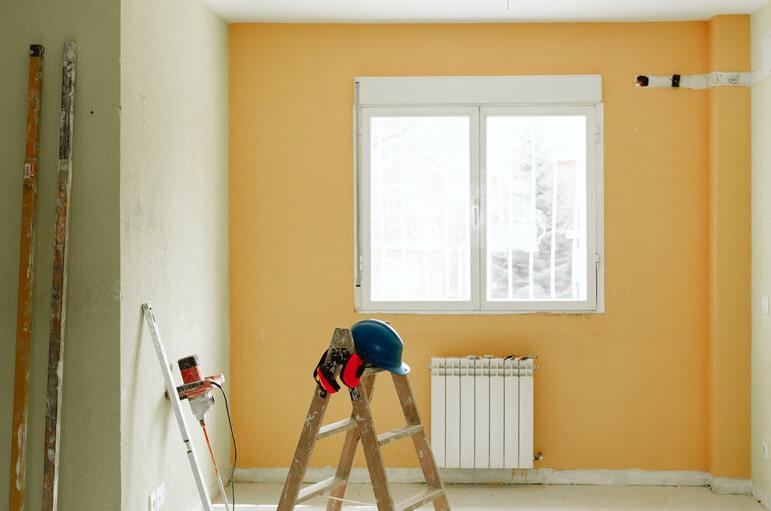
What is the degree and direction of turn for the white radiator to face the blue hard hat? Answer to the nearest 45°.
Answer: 0° — it already faces it

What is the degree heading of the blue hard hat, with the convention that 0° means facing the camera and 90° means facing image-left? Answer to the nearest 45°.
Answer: approximately 270°

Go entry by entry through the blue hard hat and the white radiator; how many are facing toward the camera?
1

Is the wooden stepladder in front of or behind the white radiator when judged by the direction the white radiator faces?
in front

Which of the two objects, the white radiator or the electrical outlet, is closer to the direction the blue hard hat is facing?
the white radiator

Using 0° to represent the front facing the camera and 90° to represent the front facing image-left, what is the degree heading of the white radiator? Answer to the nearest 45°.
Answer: approximately 0°

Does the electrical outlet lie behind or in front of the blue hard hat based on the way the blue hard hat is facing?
behind

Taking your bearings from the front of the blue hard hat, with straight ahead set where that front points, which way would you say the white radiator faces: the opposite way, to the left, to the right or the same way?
to the right

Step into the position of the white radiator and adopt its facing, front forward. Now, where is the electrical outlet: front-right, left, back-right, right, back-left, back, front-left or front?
front-right
